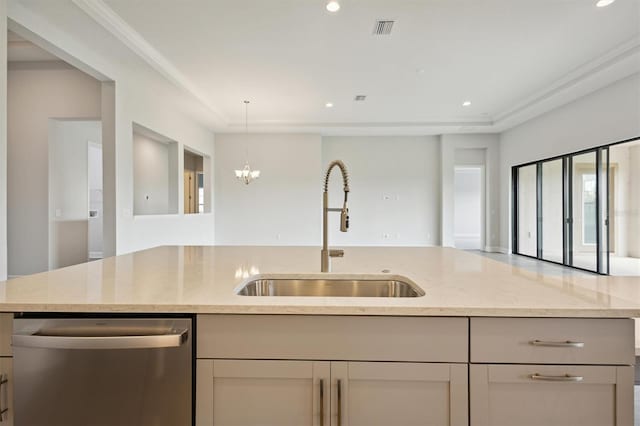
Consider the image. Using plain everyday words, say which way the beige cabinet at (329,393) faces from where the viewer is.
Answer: facing the viewer

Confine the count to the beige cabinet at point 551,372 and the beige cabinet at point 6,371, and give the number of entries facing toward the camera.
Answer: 2

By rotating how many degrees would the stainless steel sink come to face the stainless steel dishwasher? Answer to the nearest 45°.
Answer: approximately 45° to its right

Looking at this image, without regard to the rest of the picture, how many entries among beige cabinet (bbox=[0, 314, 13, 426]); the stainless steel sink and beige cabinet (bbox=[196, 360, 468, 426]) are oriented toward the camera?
3

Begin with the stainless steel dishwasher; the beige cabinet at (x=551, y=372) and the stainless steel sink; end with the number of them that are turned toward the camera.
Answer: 3

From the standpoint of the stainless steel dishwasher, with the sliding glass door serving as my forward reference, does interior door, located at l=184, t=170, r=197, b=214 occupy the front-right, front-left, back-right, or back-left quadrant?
front-left

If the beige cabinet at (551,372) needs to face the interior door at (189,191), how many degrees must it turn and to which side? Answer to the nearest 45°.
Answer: approximately 135° to its right

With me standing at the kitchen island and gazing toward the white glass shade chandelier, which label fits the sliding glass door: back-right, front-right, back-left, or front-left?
front-right

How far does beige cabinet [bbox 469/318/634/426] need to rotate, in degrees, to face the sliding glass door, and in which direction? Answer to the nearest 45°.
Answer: approximately 180°

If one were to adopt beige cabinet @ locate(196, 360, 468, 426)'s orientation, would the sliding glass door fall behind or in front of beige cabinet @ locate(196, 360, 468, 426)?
behind

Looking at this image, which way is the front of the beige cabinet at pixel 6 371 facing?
toward the camera

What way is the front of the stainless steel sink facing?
toward the camera
